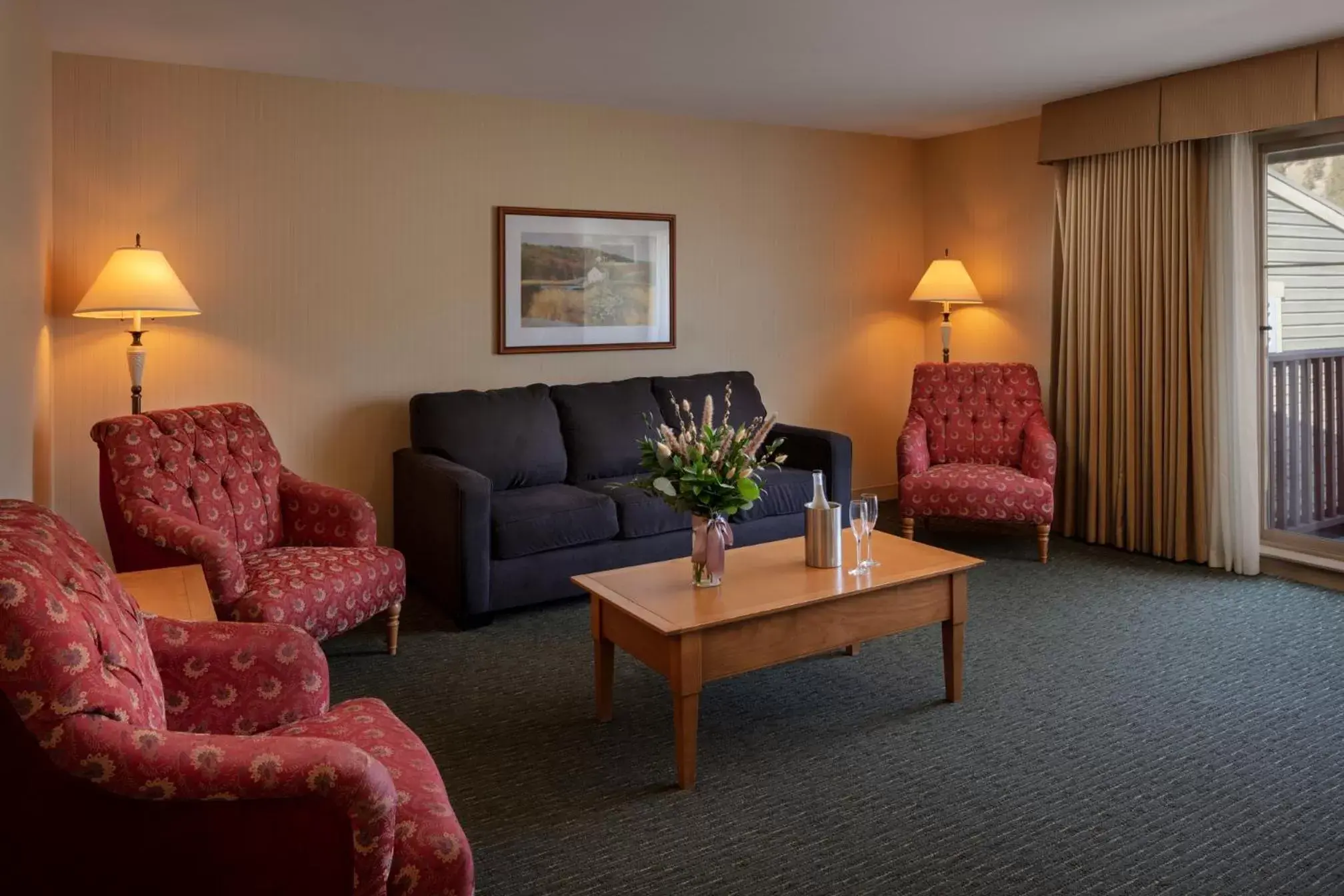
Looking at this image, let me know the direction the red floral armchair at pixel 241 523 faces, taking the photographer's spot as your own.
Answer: facing the viewer and to the right of the viewer

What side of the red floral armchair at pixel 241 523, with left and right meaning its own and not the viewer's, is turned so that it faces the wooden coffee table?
front

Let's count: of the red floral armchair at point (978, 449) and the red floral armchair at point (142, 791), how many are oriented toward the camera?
1

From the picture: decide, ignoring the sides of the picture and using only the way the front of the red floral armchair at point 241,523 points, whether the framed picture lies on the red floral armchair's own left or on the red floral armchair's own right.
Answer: on the red floral armchair's own left

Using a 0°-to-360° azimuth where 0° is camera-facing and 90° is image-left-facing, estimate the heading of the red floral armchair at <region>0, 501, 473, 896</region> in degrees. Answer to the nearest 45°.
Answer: approximately 270°

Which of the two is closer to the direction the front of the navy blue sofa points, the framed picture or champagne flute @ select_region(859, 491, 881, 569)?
the champagne flute

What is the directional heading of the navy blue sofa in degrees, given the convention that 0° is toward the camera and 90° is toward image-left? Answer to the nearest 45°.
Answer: approximately 315°

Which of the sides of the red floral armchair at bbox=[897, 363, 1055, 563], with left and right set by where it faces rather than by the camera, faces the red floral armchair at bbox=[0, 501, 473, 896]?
front

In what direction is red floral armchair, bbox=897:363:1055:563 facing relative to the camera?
toward the camera

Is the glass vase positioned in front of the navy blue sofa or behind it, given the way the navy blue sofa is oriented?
in front

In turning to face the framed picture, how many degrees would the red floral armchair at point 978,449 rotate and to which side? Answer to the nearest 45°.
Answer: approximately 90° to its right

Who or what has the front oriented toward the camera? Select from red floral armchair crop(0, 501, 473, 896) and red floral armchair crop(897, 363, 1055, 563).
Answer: red floral armchair crop(897, 363, 1055, 563)

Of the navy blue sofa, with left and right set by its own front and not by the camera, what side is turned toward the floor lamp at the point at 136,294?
right
